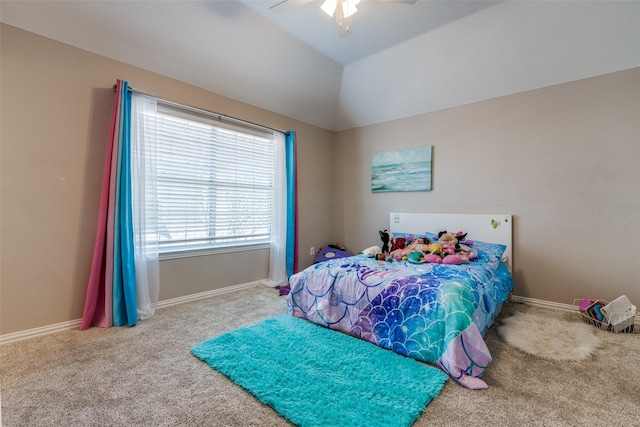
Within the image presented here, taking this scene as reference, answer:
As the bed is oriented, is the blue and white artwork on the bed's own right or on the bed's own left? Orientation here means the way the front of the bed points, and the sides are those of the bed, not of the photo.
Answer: on the bed's own right

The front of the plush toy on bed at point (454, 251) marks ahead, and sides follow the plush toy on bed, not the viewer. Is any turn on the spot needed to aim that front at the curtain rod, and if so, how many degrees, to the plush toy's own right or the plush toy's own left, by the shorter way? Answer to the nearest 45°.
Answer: approximately 45° to the plush toy's own right

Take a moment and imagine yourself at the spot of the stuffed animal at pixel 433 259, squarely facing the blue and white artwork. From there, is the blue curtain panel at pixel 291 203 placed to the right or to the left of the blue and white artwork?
left

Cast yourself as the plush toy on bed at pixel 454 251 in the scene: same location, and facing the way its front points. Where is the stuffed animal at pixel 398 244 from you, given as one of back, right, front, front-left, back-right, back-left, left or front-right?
front-right

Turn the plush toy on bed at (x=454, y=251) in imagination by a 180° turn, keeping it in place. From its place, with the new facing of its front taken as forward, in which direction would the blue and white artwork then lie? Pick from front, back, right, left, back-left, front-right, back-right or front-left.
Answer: left

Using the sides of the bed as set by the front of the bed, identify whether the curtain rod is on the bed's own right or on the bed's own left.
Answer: on the bed's own right

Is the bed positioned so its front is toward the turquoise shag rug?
yes

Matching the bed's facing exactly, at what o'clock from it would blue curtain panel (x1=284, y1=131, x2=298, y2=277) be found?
The blue curtain panel is roughly at 3 o'clock from the bed.
